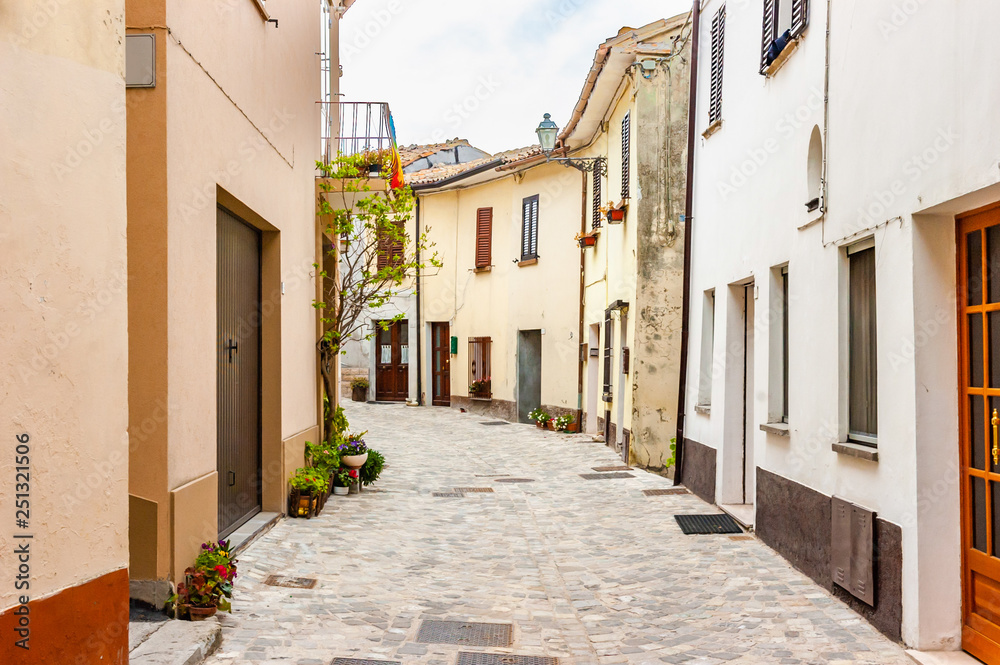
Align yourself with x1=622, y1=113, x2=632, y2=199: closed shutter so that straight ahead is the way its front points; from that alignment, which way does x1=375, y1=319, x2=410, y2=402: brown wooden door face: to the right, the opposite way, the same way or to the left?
to the left

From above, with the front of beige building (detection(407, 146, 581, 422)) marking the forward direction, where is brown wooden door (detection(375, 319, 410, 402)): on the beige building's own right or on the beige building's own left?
on the beige building's own right

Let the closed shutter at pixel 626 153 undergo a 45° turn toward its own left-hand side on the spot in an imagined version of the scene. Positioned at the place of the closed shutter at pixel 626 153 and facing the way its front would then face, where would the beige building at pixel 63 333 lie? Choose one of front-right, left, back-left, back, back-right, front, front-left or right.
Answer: front-left

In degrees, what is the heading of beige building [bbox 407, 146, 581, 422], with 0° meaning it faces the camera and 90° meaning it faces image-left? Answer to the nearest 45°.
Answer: approximately 45°

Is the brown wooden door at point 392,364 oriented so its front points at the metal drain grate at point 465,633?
yes

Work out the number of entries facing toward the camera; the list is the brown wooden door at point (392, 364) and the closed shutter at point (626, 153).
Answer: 1

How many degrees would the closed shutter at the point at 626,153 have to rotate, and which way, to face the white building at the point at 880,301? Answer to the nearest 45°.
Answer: approximately 90° to its left

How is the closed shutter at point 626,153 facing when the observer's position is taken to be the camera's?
facing to the left of the viewer

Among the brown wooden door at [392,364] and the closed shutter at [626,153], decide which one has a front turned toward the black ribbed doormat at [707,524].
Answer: the brown wooden door

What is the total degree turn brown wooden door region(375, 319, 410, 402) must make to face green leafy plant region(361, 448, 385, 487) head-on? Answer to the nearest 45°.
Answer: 0° — it already faces it

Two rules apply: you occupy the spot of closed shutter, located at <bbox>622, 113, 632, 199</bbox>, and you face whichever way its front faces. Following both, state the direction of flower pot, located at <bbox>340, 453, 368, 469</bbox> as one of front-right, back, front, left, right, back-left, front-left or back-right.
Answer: front-left

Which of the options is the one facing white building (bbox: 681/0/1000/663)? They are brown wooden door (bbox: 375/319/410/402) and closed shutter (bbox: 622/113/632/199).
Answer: the brown wooden door

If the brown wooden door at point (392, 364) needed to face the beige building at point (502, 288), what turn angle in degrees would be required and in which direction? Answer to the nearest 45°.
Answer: approximately 45° to its left

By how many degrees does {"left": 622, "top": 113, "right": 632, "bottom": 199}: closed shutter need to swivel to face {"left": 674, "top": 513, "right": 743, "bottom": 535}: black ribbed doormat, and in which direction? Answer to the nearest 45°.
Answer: approximately 90° to its left

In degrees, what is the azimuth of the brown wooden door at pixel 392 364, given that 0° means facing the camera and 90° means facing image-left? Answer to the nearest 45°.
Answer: approximately 0°

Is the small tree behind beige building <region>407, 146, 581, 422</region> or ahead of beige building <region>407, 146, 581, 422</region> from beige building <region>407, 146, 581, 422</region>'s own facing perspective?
ahead

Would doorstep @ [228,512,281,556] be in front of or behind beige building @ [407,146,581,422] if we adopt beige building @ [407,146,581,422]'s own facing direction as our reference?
in front

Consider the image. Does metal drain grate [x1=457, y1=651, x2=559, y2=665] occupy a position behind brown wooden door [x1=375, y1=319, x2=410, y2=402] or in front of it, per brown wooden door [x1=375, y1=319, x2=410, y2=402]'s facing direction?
in front

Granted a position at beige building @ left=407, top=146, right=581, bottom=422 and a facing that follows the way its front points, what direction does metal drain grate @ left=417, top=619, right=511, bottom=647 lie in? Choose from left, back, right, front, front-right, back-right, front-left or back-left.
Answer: front-left
